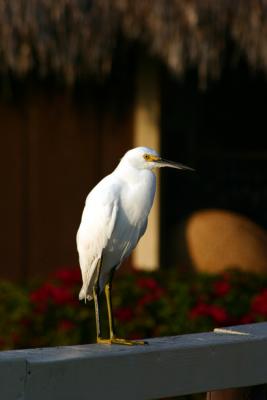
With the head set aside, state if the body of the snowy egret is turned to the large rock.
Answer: no

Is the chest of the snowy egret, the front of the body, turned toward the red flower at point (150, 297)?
no

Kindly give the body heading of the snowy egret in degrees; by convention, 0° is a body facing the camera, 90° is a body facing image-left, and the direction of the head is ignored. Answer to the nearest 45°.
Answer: approximately 270°

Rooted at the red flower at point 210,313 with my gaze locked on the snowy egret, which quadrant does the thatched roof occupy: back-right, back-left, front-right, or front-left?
back-right

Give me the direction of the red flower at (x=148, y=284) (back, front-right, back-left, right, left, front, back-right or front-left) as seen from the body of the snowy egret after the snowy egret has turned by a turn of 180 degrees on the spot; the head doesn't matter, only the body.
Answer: right

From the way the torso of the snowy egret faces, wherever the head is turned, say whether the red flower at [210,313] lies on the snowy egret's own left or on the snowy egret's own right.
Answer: on the snowy egret's own left

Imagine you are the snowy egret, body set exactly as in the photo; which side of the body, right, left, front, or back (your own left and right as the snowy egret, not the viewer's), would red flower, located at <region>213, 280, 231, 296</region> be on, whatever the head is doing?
left

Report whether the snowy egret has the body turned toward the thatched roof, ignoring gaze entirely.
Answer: no

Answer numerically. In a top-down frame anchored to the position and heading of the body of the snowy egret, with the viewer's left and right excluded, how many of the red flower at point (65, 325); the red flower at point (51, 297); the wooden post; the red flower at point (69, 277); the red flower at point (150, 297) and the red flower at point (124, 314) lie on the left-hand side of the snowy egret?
6

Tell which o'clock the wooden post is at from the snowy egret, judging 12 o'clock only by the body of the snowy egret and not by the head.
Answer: The wooden post is roughly at 9 o'clock from the snowy egret.
